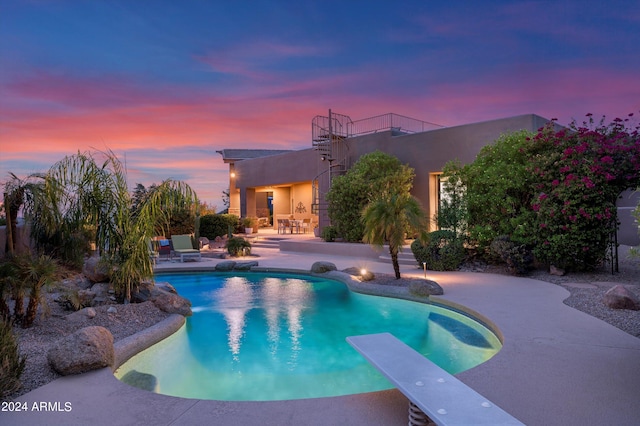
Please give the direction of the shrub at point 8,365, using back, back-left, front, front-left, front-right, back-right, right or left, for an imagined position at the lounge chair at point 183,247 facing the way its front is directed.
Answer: front-right

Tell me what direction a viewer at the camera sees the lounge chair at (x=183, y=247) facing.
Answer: facing the viewer and to the right of the viewer

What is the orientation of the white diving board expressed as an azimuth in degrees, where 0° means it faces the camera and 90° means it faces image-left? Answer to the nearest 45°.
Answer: approximately 135°

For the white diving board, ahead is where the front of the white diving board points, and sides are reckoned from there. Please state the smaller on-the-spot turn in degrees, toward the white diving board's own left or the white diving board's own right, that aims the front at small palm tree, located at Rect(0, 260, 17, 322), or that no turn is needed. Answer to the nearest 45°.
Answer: approximately 45° to the white diving board's own left

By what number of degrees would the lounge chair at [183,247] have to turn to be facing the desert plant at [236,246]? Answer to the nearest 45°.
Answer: approximately 45° to its left

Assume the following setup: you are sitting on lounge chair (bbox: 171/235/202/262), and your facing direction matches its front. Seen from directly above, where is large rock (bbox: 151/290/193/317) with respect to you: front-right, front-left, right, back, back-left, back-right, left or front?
front-right

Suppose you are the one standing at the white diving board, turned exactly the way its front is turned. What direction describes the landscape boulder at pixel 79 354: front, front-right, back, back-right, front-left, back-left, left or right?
front-left

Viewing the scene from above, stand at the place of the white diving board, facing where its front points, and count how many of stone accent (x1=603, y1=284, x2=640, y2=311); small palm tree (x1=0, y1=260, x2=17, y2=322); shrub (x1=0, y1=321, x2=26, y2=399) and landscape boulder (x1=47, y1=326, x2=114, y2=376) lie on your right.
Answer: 1

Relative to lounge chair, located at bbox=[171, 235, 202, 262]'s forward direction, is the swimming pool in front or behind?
in front

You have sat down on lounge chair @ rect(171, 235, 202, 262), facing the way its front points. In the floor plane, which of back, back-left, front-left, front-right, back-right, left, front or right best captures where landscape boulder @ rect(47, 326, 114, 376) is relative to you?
front-right

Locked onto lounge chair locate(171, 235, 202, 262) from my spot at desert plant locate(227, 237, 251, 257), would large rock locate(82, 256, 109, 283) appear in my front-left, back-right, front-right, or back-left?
front-left

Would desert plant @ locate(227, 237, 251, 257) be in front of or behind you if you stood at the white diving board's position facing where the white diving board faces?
in front

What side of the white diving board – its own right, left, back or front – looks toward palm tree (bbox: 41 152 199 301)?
front
